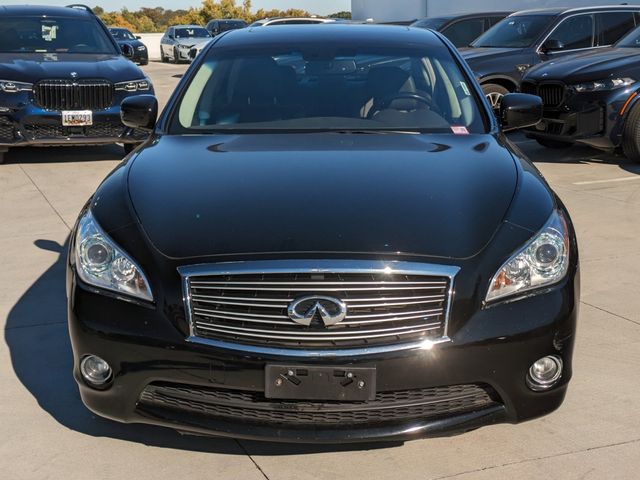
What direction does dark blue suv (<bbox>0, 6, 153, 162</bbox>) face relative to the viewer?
toward the camera

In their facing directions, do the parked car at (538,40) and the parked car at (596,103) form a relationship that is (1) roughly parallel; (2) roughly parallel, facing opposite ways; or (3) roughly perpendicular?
roughly parallel

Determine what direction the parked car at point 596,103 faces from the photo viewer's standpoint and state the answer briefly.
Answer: facing the viewer and to the left of the viewer

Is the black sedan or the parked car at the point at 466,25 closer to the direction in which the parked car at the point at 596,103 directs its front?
the black sedan

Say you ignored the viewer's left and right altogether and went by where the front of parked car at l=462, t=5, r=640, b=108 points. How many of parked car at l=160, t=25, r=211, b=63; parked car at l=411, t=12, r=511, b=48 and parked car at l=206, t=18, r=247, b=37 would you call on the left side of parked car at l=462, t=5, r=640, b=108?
0

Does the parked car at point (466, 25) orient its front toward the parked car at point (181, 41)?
no

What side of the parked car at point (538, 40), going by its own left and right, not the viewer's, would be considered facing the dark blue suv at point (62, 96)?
front

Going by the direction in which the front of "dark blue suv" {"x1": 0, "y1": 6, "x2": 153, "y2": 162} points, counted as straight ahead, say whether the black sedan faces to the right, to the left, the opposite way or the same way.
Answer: the same way

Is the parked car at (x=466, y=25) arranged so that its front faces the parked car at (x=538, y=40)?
no

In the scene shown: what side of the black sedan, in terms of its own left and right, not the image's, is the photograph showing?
front

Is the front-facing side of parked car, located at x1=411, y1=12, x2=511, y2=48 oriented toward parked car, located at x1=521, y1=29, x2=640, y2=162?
no

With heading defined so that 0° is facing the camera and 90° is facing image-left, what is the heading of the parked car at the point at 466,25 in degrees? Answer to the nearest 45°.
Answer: approximately 45°

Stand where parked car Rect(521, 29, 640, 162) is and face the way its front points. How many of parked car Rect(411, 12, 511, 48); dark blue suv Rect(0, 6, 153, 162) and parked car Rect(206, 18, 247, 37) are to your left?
0

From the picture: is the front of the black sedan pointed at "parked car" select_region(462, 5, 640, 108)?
no

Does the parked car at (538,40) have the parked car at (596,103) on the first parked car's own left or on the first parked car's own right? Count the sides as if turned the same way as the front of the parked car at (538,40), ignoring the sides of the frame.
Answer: on the first parked car's own left

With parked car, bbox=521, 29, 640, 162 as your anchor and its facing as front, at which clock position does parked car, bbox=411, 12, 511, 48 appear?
parked car, bbox=411, 12, 511, 48 is roughly at 4 o'clock from parked car, bbox=521, 29, 640, 162.

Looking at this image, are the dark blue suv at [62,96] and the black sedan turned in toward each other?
no

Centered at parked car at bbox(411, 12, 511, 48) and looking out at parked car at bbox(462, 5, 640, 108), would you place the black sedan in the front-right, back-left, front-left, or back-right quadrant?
front-right

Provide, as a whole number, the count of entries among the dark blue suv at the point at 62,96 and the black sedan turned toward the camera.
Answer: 2

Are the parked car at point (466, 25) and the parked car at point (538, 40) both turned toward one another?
no
